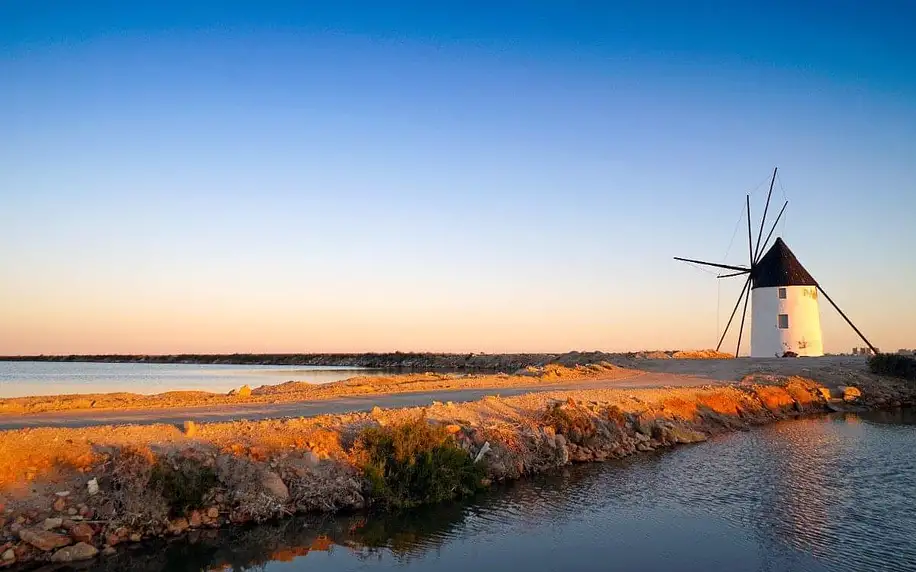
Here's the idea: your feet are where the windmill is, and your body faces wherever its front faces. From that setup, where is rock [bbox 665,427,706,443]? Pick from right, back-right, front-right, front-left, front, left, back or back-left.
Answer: back-left

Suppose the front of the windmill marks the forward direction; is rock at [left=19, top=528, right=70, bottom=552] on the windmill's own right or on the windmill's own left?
on the windmill's own left

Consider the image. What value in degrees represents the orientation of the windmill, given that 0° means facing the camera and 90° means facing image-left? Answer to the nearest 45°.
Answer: approximately 135°

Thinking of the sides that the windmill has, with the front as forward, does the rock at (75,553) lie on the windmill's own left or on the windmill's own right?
on the windmill's own left
